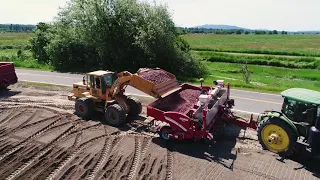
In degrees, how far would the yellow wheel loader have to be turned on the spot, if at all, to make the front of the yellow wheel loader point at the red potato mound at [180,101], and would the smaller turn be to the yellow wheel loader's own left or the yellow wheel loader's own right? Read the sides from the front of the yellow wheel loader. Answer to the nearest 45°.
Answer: approximately 45° to the yellow wheel loader's own left

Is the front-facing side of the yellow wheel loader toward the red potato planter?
yes

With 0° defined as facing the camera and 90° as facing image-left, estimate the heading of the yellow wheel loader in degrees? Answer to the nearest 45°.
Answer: approximately 315°

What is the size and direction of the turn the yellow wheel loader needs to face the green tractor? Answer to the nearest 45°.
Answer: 0° — it already faces it
